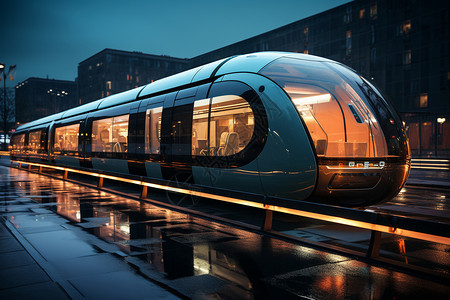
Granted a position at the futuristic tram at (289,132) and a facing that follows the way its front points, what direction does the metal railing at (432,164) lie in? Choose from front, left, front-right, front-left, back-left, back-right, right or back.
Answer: left

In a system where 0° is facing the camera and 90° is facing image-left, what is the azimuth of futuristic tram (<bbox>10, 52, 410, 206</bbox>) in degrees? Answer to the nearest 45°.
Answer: approximately 315°
